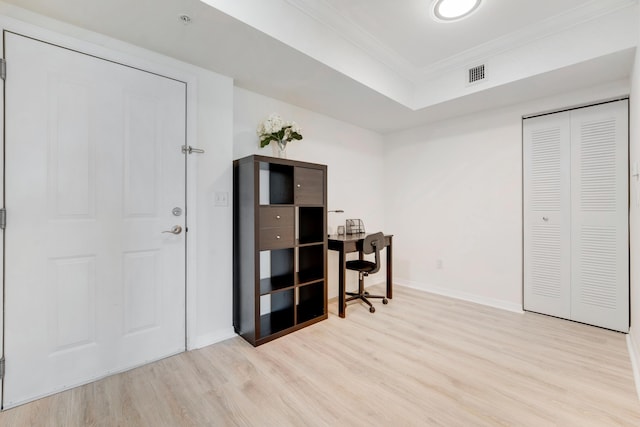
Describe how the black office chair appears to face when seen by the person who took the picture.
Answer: facing away from the viewer and to the left of the viewer

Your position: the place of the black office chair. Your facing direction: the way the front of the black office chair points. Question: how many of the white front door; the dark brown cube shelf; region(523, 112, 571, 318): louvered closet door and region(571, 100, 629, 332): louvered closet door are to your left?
2

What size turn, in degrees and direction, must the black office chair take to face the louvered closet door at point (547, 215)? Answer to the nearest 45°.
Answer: approximately 135° to its right

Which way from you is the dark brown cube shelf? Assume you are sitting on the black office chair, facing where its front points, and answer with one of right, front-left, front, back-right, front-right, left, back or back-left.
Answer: left

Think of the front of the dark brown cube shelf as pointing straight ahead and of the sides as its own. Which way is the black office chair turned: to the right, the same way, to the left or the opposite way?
the opposite way

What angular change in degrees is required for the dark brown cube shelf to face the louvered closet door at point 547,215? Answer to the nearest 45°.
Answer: approximately 45° to its left

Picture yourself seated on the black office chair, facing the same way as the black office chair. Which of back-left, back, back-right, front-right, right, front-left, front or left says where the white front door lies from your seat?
left
